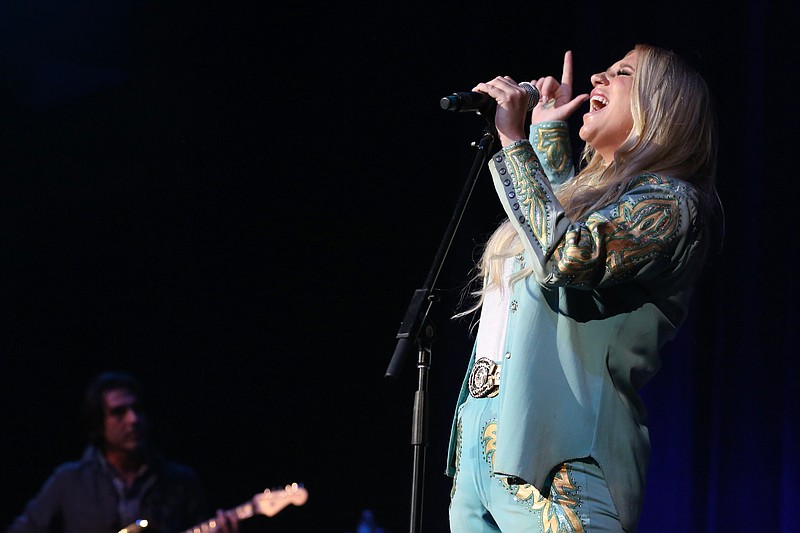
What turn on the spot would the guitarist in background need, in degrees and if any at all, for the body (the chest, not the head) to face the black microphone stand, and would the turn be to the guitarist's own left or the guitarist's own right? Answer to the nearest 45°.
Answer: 0° — they already face it

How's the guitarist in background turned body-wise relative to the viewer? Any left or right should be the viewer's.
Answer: facing the viewer
